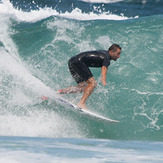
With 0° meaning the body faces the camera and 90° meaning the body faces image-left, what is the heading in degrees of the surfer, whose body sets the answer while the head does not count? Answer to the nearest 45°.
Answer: approximately 270°
